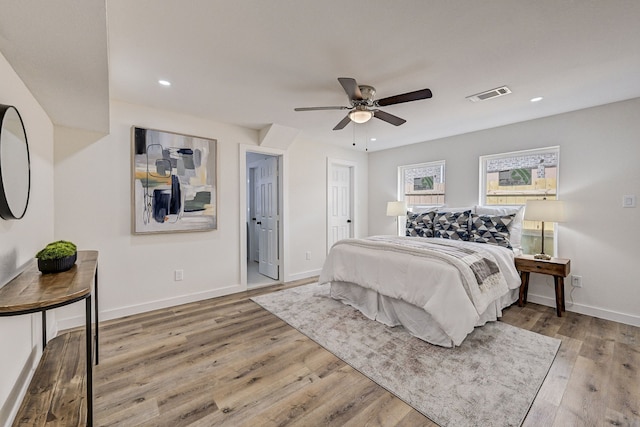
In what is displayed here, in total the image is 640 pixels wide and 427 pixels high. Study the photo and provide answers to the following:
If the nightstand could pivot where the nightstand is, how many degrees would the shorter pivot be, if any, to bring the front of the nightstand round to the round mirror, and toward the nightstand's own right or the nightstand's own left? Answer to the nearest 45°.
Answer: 0° — it already faces it

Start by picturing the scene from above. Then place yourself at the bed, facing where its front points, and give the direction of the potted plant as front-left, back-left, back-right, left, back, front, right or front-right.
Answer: front

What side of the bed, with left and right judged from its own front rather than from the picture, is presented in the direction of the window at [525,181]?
back

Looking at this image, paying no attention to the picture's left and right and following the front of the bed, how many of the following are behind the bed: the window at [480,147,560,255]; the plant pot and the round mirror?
1

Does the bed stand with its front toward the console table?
yes

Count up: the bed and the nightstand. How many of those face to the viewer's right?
0

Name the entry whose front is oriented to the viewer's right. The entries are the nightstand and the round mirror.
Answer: the round mirror

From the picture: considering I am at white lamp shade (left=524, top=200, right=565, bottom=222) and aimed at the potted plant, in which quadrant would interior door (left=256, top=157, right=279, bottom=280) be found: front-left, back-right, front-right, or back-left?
front-right

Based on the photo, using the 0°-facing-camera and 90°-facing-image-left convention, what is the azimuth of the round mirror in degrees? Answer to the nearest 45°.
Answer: approximately 270°

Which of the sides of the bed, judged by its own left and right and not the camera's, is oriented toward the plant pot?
front

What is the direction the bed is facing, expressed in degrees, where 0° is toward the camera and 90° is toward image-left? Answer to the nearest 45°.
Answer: approximately 45°

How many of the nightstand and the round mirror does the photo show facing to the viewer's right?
1

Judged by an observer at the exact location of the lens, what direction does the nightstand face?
facing the viewer and to the left of the viewer
